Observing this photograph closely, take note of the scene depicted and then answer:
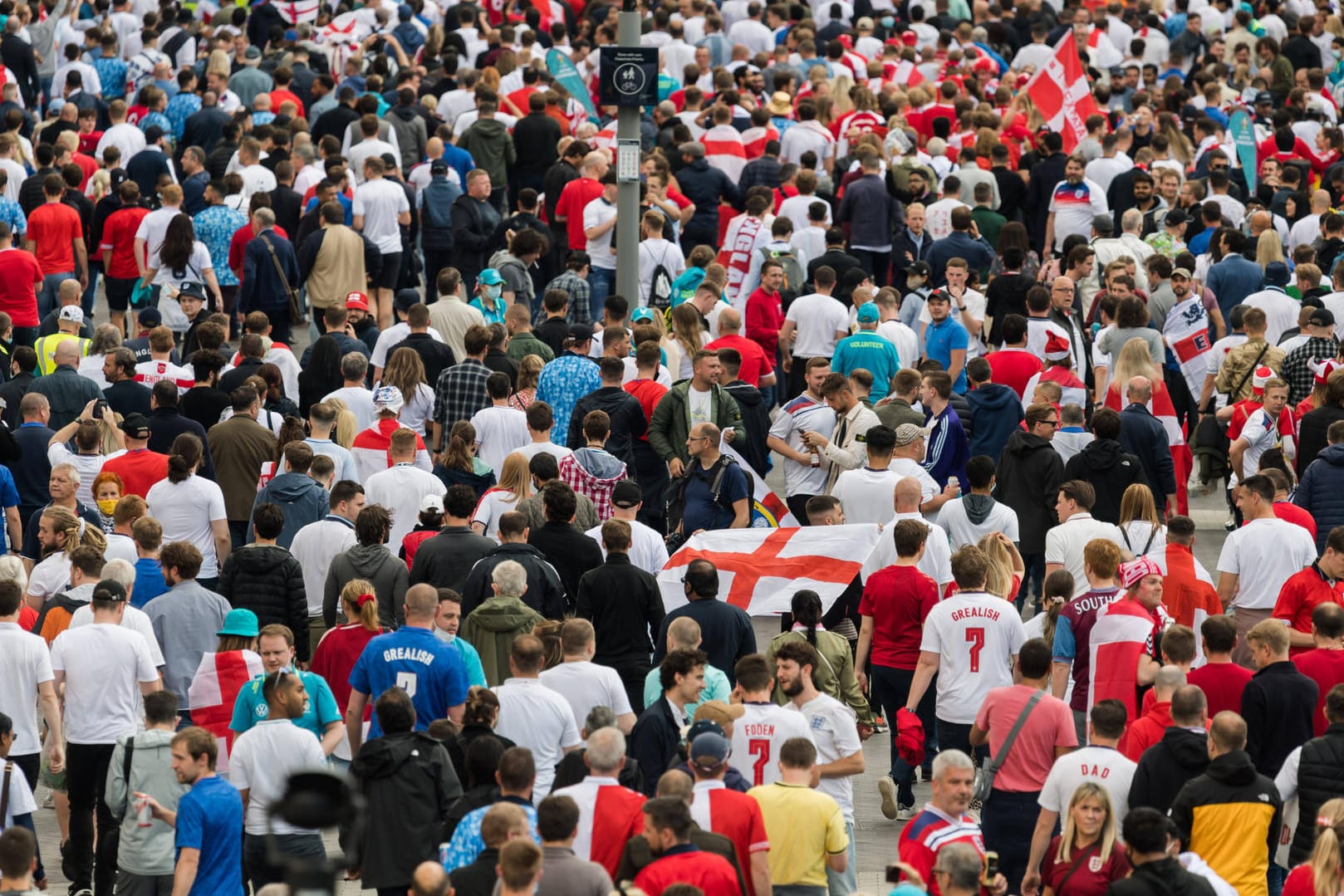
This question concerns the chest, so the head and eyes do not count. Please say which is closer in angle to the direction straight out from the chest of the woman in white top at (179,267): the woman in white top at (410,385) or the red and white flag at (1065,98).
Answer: the red and white flag

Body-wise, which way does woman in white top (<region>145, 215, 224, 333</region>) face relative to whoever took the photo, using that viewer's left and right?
facing away from the viewer

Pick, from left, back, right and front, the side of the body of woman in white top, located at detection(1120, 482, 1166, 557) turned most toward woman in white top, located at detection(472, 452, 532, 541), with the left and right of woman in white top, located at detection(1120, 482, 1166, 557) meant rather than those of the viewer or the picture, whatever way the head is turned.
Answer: left

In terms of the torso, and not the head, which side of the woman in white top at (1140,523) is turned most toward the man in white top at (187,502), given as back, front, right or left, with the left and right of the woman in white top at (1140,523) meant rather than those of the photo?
left

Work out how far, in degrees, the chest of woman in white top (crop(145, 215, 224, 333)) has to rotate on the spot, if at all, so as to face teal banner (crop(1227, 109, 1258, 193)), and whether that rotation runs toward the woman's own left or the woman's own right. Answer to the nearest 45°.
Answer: approximately 90° to the woman's own right

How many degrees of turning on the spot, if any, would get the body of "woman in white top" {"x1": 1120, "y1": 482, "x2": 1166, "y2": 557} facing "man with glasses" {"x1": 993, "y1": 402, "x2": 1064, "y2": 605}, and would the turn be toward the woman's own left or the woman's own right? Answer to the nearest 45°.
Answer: approximately 45° to the woman's own left

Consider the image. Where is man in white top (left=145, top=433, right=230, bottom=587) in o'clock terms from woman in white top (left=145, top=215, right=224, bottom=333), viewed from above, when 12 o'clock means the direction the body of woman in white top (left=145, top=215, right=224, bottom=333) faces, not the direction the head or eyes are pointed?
man in white top (left=145, top=433, right=230, bottom=587) is roughly at 6 o'clock from woman in white top (left=145, top=215, right=224, bottom=333).

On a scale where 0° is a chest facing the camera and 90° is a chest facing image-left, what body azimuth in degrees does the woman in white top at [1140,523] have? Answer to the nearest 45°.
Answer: approximately 180°

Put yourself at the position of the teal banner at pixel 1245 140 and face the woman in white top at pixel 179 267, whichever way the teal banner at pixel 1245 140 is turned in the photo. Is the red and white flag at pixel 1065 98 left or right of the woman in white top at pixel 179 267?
right
